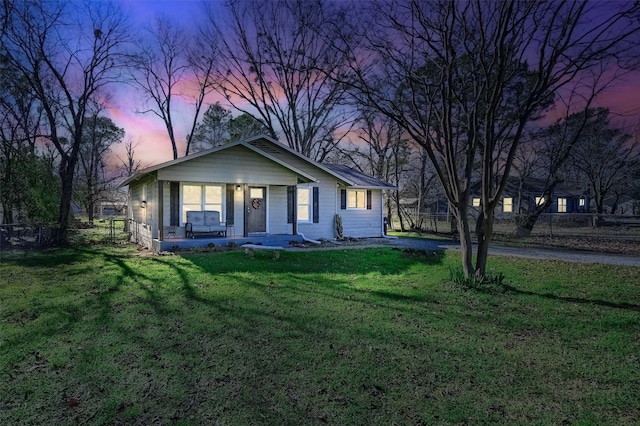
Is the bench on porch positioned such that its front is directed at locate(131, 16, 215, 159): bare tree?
no

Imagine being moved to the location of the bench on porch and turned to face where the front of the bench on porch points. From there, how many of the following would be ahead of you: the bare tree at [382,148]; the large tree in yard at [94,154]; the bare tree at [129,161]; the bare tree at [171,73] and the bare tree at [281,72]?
0

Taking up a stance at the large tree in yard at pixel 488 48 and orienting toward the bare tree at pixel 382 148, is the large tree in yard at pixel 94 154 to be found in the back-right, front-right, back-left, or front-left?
front-left

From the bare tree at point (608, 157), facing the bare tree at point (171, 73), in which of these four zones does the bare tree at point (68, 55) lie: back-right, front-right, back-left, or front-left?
front-left

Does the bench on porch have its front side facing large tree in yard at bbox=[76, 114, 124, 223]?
no

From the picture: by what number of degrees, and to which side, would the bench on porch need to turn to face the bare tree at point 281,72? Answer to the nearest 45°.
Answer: approximately 135° to its left

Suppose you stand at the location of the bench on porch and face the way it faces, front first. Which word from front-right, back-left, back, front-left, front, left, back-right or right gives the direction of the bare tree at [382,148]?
back-left

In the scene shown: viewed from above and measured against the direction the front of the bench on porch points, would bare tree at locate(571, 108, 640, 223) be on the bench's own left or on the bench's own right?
on the bench's own left

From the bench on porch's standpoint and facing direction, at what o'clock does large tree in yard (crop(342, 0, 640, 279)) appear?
The large tree in yard is roughly at 11 o'clock from the bench on porch.

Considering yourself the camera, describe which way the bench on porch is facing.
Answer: facing the viewer

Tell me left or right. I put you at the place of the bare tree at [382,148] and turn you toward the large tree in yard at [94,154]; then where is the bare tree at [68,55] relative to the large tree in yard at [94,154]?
left

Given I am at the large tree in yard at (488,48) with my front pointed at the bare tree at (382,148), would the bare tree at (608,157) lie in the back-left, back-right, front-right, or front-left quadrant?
front-right

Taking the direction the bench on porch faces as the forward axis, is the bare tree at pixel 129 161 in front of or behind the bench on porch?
behind
